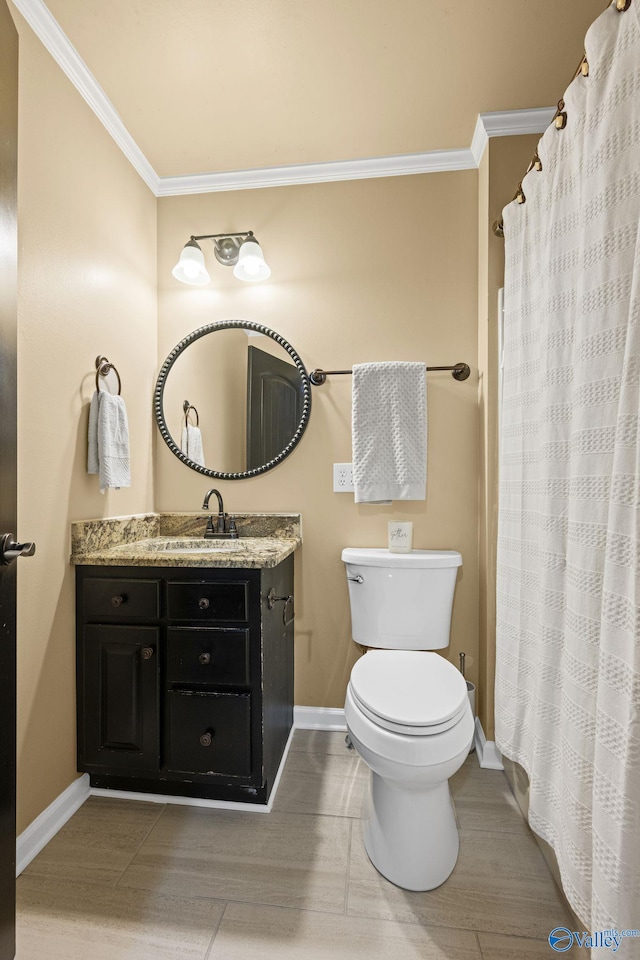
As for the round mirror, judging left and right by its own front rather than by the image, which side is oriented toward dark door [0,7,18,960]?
front

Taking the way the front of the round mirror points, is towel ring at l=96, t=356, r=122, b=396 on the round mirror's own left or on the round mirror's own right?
on the round mirror's own right

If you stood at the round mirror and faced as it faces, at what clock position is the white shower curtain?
The white shower curtain is roughly at 11 o'clock from the round mirror.

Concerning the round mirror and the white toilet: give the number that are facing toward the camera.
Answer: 2

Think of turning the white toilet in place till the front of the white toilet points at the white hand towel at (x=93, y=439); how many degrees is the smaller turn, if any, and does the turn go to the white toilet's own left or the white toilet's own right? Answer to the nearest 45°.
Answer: approximately 90° to the white toilet's own right

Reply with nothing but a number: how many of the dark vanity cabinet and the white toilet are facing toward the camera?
2

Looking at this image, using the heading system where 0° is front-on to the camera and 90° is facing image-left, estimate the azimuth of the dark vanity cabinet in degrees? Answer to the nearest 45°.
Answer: approximately 0°

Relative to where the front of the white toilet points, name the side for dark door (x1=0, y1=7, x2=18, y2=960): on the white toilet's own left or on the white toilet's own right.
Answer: on the white toilet's own right

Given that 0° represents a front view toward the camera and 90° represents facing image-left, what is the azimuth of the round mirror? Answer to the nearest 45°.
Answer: approximately 0°
